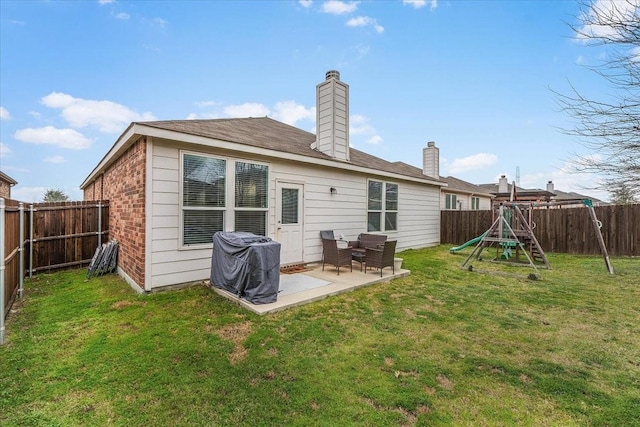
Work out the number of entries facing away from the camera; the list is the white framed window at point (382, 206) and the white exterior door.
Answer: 0

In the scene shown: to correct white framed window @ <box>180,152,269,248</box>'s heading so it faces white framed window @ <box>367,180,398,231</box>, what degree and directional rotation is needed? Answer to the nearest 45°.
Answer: approximately 90° to its left

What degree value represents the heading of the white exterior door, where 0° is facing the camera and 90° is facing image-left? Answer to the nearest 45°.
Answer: approximately 315°

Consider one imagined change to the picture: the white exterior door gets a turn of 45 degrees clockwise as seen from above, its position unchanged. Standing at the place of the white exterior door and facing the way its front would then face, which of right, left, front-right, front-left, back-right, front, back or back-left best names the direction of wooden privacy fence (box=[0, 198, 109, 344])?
right

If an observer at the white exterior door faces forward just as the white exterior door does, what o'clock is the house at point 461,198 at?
The house is roughly at 9 o'clock from the white exterior door.

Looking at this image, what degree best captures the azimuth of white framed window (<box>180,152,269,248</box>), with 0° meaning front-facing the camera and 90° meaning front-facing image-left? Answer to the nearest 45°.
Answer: approximately 315°

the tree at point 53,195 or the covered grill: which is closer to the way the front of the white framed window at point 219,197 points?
the covered grill

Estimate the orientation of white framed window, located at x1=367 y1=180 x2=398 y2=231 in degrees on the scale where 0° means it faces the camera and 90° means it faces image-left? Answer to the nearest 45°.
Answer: approximately 315°

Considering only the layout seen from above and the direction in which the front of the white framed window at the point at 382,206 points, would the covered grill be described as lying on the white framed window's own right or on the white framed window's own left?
on the white framed window's own right

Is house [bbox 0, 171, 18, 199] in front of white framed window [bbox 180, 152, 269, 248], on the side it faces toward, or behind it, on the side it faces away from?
behind

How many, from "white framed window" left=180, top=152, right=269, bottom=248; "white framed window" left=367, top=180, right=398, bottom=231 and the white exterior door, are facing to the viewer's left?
0
